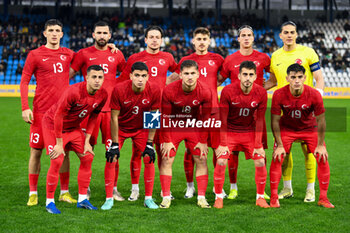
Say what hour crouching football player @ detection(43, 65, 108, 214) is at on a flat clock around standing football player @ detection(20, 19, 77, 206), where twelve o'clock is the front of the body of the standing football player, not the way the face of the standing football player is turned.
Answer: The crouching football player is roughly at 11 o'clock from the standing football player.

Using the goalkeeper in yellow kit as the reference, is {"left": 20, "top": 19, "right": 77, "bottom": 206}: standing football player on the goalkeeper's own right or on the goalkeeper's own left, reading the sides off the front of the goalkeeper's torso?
on the goalkeeper's own right

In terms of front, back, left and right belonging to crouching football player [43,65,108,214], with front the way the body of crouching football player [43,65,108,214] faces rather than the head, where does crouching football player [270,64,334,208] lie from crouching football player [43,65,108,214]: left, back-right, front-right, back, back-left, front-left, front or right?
front-left

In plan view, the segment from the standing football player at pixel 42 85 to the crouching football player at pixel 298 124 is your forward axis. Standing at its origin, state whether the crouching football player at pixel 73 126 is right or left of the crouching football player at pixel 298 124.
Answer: right

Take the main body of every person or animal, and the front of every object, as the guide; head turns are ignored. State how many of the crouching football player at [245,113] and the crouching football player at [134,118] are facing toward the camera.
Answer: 2

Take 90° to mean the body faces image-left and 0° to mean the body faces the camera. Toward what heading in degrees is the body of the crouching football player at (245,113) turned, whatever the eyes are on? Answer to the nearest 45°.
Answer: approximately 0°

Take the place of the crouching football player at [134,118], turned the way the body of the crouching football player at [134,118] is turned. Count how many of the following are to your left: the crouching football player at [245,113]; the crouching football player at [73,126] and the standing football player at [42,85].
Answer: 1

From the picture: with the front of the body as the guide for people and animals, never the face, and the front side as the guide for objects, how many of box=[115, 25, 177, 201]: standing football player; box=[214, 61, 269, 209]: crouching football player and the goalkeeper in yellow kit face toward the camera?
3

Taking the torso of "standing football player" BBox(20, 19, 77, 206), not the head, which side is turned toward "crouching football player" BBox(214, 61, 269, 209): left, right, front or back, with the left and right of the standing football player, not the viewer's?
left

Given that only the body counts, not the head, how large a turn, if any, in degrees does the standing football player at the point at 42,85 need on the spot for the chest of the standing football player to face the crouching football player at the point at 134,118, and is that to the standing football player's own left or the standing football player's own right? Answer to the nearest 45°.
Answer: approximately 45° to the standing football player's own left

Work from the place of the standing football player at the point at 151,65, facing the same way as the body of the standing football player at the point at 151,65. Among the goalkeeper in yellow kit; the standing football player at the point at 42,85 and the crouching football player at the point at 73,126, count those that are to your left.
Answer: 1
